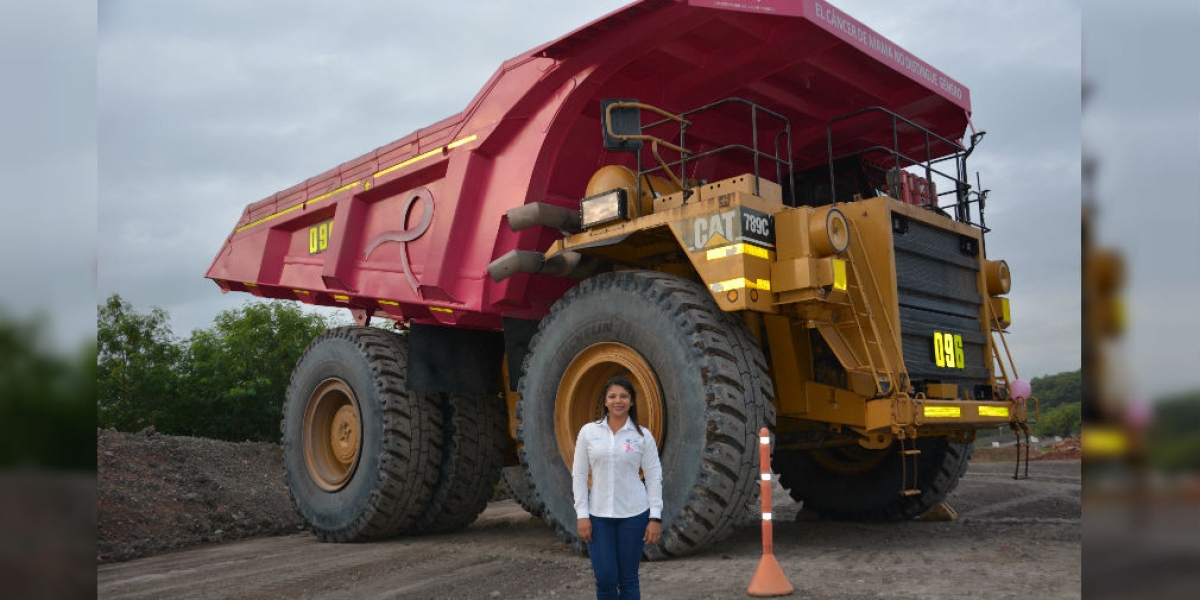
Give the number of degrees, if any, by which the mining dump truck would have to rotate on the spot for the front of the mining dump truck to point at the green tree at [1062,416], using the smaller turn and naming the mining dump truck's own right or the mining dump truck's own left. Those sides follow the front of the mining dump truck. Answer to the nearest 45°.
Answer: approximately 45° to the mining dump truck's own left

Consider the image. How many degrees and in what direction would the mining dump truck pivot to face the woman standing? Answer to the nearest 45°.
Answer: approximately 45° to its right

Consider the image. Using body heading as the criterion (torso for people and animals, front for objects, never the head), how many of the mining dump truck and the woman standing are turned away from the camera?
0

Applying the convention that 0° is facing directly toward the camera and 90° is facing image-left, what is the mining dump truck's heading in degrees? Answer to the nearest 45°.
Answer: approximately 315°

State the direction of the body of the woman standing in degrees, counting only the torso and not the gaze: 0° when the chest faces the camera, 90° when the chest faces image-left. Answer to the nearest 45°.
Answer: approximately 0°

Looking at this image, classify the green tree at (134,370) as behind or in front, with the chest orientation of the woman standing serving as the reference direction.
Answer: behind

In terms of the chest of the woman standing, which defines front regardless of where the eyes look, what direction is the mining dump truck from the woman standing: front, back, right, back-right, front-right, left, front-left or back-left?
back

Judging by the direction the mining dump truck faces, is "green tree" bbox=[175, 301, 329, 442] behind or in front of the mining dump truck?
behind
